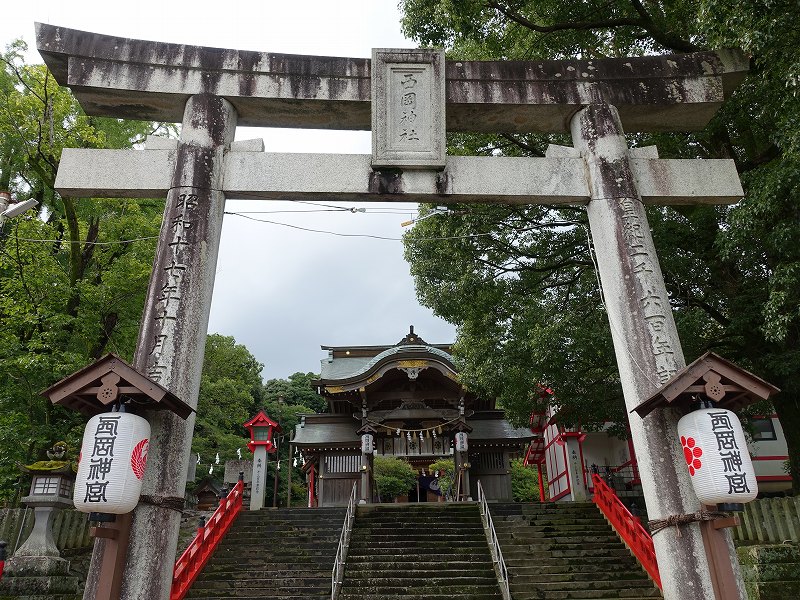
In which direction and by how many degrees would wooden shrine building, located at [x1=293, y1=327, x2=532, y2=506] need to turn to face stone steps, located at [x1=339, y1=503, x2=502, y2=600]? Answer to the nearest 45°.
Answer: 0° — it already faces it

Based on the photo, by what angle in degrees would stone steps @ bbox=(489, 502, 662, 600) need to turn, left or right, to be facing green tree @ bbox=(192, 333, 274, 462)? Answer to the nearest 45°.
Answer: approximately 135° to its right

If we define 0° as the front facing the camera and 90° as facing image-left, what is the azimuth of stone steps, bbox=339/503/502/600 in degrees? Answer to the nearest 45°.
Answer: approximately 0°

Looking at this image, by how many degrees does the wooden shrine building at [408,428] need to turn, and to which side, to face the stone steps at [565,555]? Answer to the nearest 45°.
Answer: approximately 45° to its left

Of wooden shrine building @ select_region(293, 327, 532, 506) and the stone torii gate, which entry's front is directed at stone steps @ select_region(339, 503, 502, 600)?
the wooden shrine building

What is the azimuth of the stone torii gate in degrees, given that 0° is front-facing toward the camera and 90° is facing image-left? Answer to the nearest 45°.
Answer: approximately 0°

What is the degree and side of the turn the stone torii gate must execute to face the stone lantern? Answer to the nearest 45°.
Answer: approximately 135° to its right

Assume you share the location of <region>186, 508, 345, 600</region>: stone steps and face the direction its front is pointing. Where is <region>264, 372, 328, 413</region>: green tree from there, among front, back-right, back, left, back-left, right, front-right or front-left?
back

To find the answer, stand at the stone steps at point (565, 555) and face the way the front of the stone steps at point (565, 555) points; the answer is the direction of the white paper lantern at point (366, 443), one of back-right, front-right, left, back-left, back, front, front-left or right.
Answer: back-right
